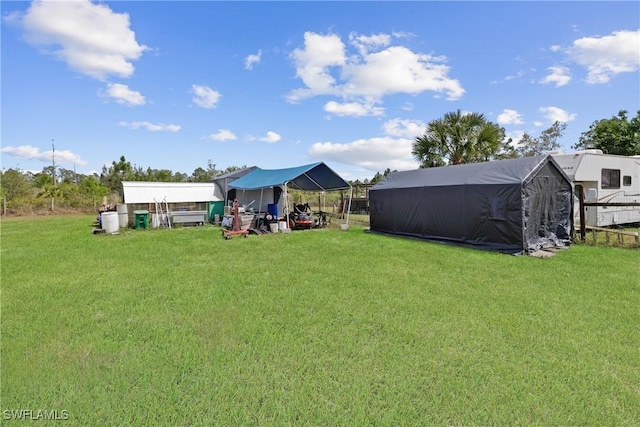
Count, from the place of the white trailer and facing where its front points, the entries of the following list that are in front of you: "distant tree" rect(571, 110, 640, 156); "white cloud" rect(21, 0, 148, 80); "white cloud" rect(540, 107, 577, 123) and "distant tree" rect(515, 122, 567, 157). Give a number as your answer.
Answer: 1

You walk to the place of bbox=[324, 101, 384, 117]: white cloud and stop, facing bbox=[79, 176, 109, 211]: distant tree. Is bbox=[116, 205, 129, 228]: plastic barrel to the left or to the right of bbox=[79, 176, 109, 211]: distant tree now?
left

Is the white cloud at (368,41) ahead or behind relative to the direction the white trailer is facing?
ahead

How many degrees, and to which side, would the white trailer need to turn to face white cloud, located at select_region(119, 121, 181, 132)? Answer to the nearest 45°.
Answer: approximately 45° to its right

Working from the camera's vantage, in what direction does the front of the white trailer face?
facing the viewer and to the left of the viewer

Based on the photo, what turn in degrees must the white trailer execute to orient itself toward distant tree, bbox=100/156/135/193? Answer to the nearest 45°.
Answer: approximately 45° to its right

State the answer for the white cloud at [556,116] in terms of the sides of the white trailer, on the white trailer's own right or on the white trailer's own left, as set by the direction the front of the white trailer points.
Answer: on the white trailer's own right
